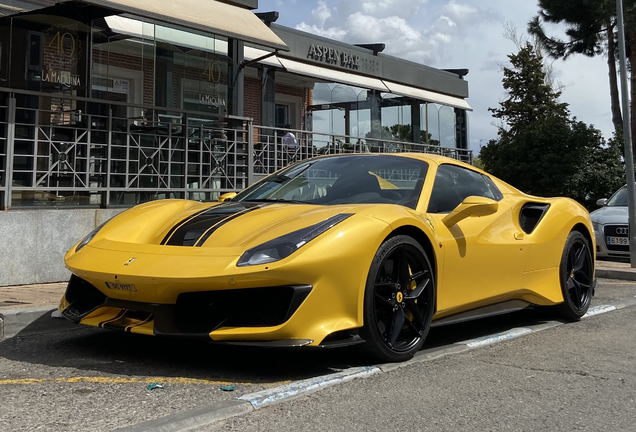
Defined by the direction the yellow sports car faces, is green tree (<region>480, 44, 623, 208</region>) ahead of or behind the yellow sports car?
behind

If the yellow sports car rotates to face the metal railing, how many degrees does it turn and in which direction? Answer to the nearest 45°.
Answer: approximately 90° to its right

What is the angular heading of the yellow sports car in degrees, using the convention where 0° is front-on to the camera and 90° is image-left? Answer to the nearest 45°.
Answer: approximately 45°
